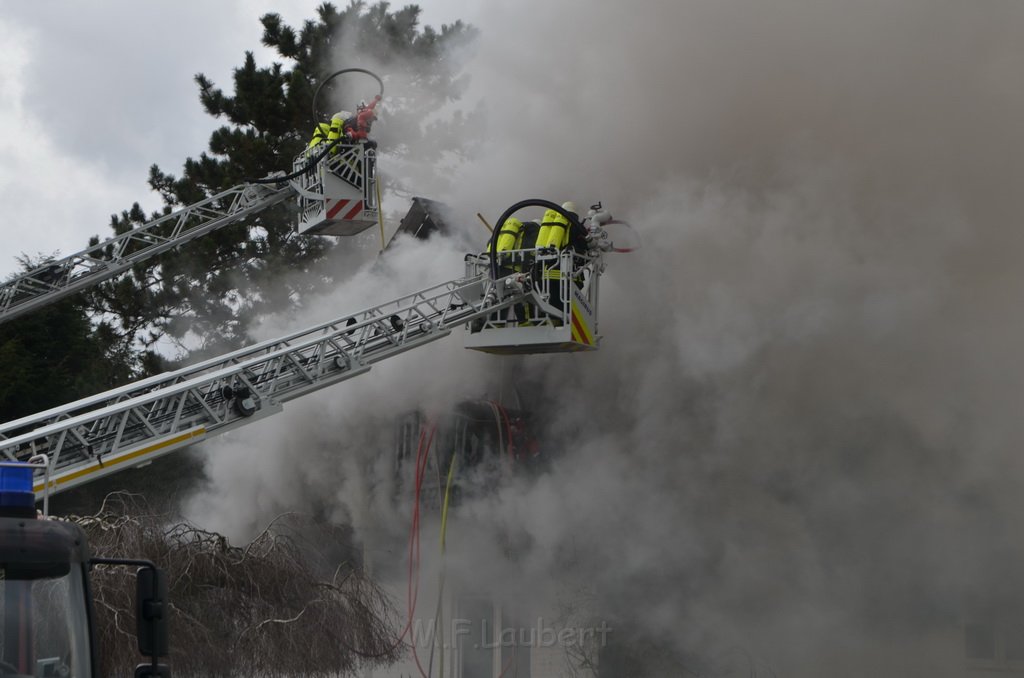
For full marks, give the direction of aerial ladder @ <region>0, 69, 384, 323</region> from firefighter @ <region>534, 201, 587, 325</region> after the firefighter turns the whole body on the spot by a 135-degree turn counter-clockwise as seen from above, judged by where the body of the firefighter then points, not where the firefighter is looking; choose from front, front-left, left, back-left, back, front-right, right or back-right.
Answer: front-right

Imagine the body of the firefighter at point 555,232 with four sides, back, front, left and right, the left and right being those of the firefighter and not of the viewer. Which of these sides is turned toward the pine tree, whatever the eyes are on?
left

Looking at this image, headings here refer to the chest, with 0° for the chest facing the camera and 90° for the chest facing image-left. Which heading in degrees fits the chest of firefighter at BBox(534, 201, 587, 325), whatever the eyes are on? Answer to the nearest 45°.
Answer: approximately 225°

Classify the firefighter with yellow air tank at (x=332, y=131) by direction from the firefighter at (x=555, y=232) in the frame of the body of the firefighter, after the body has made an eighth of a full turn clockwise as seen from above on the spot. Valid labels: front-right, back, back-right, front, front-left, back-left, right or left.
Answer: back-left

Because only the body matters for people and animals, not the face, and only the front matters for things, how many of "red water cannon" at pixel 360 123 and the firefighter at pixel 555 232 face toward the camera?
0

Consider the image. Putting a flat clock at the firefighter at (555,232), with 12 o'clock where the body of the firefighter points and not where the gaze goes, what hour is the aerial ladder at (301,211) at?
The aerial ladder is roughly at 9 o'clock from the firefighter.

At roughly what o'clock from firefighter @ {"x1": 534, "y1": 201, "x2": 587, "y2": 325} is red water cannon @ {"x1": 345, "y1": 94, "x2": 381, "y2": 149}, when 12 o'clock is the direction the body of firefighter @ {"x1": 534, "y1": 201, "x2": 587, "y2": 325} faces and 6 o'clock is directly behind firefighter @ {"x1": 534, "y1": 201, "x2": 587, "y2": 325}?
red water cannon @ {"x1": 345, "y1": 94, "x2": 381, "y2": 149} is roughly at 9 o'clock from firefighter @ {"x1": 534, "y1": 201, "x2": 587, "y2": 325}.

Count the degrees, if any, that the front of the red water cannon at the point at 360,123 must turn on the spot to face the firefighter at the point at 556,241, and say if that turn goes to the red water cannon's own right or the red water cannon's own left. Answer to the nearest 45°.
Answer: approximately 45° to the red water cannon's own right

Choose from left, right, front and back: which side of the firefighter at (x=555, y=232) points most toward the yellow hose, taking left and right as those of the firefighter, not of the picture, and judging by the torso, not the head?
left
